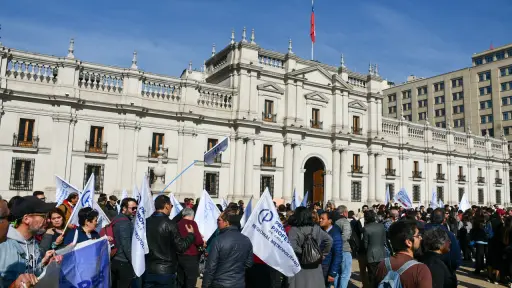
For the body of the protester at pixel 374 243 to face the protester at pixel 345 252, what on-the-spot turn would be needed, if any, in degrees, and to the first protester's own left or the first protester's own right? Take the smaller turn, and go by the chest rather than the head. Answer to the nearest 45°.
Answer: approximately 45° to the first protester's own left

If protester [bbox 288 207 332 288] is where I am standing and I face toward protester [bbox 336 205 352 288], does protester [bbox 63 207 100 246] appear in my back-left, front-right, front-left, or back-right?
back-left

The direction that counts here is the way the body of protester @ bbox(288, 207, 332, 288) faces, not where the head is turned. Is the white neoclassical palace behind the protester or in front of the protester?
in front

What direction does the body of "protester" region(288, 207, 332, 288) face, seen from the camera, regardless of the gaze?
away from the camera

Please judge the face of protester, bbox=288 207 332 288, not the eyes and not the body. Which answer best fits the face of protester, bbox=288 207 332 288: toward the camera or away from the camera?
away from the camera

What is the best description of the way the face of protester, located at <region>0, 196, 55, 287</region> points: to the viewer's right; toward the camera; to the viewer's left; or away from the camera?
to the viewer's right

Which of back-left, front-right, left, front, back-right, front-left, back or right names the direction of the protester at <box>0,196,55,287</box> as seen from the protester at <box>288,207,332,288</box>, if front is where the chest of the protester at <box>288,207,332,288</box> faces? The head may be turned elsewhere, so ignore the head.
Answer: back-left

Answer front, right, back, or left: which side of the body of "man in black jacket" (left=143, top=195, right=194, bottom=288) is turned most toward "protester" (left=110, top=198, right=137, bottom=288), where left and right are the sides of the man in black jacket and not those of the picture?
left

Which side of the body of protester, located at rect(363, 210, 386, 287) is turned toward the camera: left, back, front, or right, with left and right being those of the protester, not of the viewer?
back
